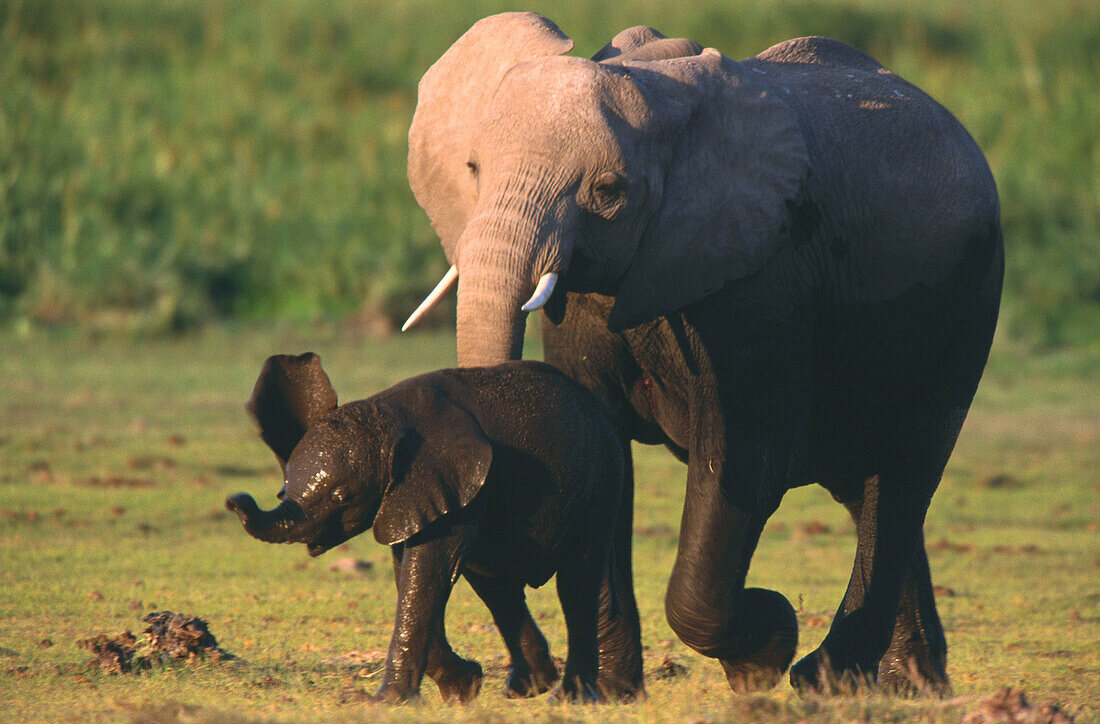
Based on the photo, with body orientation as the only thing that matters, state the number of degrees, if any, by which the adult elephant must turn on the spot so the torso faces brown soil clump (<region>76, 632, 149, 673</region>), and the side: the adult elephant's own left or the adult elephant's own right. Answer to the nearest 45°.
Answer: approximately 45° to the adult elephant's own right

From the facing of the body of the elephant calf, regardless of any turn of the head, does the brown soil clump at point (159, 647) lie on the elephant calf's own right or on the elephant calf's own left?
on the elephant calf's own right

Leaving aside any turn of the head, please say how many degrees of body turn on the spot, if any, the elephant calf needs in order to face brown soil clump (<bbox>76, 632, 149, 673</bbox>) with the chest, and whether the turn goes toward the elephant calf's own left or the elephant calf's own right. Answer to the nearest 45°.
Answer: approximately 45° to the elephant calf's own right

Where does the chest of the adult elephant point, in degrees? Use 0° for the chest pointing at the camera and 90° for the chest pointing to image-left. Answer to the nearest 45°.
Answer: approximately 45°

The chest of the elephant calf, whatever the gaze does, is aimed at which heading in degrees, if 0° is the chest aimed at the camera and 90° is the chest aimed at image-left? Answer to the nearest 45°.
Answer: approximately 45°

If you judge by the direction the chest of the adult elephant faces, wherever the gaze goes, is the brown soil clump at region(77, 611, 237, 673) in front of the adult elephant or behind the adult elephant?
in front
